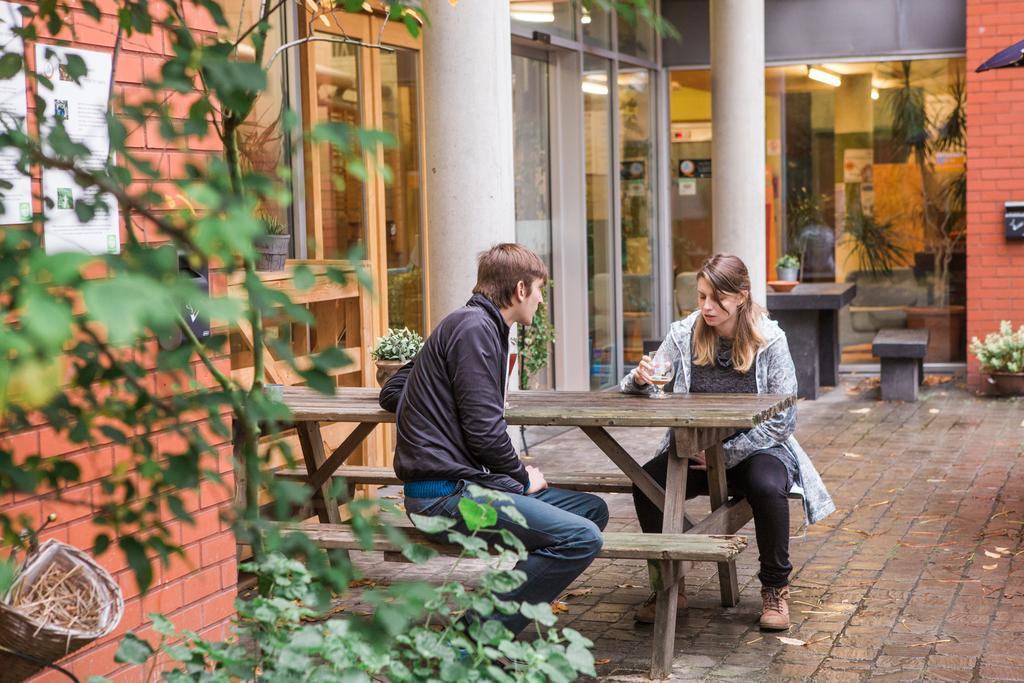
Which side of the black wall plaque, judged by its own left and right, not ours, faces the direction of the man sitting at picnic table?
front

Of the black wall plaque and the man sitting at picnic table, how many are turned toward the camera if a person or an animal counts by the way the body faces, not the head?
1

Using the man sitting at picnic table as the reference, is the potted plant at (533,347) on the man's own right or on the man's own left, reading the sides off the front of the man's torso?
on the man's own left

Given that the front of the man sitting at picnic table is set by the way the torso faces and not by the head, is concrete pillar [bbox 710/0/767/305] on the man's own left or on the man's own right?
on the man's own left

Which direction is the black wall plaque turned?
toward the camera

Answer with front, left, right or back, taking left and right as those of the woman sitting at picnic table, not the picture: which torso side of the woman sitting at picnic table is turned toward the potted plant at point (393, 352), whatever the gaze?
right

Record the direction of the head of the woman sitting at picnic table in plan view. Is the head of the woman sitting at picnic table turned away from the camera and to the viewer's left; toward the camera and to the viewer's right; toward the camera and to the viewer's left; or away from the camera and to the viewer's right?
toward the camera and to the viewer's left

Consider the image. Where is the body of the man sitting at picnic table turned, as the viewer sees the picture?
to the viewer's right

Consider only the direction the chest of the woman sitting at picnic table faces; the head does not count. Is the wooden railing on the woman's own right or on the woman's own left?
on the woman's own right

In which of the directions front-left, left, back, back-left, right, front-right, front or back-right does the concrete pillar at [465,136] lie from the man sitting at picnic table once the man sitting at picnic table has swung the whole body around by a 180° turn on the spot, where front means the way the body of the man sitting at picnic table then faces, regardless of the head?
right

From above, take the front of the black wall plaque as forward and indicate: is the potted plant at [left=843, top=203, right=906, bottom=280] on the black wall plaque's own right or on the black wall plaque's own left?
on the black wall plaque's own right

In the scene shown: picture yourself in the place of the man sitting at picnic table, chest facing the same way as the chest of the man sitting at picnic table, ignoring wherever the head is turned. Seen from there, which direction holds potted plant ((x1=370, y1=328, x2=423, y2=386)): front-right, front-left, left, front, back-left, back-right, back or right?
left

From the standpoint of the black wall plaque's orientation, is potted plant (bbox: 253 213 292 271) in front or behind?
in front
